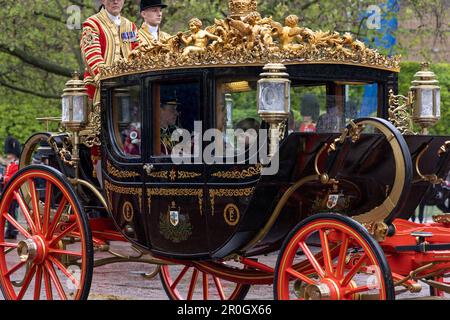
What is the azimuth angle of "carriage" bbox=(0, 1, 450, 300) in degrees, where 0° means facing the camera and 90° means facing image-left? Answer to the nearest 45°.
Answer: approximately 315°
